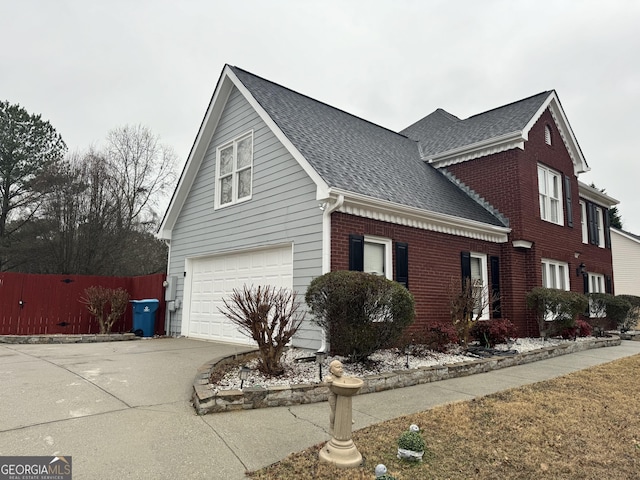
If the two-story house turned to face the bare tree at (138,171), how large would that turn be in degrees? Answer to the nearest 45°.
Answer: approximately 180°

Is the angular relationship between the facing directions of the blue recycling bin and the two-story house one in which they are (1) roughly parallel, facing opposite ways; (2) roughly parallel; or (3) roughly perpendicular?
roughly perpendicular

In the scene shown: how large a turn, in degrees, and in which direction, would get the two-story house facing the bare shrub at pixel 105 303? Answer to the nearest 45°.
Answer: approximately 135° to its right

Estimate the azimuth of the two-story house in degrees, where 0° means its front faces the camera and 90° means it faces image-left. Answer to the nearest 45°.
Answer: approximately 315°

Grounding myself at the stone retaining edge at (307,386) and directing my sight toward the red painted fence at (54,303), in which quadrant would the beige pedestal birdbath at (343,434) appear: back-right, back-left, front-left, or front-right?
back-left

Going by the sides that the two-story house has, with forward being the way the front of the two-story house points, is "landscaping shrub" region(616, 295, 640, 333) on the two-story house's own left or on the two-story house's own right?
on the two-story house's own left

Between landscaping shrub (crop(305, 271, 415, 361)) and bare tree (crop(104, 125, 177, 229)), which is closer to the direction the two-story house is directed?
the landscaping shrub
